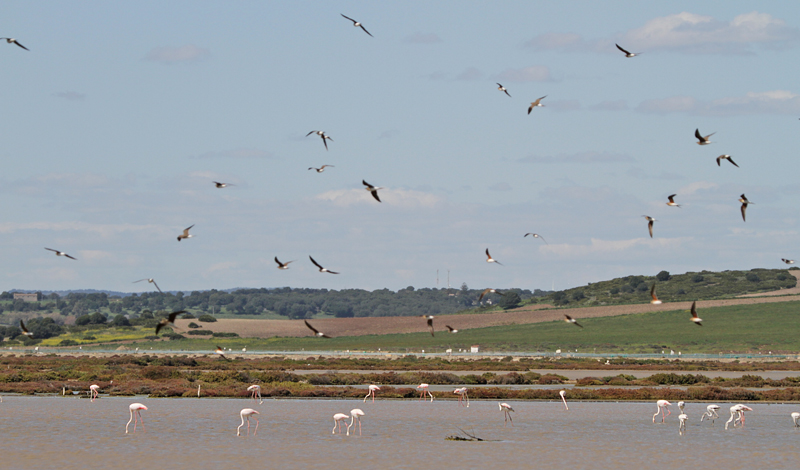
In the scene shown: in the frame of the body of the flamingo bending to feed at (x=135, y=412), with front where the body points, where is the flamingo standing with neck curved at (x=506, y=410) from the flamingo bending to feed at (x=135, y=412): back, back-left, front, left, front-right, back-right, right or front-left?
back

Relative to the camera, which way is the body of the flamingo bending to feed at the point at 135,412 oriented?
to the viewer's left

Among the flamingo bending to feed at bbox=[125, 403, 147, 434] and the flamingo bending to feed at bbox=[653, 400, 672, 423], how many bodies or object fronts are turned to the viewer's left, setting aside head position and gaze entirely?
2

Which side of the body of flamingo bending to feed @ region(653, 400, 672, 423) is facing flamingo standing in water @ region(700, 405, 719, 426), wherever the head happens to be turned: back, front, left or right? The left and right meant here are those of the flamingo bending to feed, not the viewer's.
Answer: back

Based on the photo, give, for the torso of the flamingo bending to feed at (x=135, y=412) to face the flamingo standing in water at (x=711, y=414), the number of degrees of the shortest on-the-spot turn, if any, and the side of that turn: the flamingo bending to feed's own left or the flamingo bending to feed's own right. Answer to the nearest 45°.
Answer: approximately 180°

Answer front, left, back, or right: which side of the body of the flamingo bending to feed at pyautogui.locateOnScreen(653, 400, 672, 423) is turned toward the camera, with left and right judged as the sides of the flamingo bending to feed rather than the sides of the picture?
left

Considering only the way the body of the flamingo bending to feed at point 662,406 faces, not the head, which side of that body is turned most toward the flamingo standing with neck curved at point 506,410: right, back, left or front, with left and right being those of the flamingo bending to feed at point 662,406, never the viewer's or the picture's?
front

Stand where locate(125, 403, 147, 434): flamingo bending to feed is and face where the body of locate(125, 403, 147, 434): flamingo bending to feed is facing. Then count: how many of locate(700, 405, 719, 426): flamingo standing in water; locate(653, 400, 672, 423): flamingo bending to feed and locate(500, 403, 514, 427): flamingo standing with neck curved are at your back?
3

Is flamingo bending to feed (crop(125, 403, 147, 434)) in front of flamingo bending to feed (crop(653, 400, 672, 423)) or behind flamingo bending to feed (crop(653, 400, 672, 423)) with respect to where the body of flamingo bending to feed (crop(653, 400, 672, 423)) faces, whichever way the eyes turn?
in front

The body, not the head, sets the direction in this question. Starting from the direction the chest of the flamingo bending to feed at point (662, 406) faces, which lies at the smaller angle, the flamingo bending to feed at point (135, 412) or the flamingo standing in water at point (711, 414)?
the flamingo bending to feed

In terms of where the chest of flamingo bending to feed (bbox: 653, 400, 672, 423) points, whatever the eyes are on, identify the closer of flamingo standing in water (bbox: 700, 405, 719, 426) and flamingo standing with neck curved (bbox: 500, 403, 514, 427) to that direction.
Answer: the flamingo standing with neck curved

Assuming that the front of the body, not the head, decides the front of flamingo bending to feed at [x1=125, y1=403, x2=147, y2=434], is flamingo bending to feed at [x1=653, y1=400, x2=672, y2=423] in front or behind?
behind
